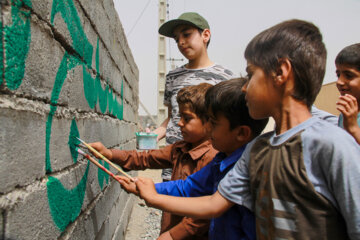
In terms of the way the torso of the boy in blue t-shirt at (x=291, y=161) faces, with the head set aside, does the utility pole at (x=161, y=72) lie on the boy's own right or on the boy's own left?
on the boy's own right

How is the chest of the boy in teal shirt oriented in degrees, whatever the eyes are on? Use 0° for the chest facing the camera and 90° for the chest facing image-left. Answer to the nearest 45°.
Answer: approximately 45°
